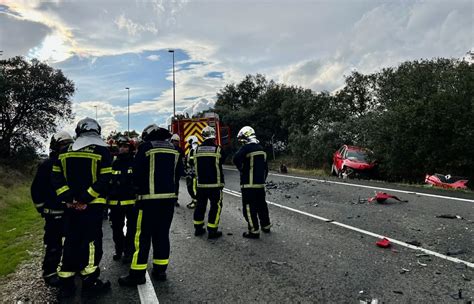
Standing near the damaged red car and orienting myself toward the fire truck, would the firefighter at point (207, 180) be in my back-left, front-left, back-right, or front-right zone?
front-left

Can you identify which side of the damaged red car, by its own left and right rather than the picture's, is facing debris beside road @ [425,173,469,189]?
front

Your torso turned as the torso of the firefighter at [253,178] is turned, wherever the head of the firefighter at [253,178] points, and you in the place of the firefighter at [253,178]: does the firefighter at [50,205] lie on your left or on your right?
on your left

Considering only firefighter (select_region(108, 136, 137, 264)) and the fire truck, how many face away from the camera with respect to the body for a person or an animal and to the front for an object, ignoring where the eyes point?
1

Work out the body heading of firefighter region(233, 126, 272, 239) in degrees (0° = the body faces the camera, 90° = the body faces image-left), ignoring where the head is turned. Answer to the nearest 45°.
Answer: approximately 135°

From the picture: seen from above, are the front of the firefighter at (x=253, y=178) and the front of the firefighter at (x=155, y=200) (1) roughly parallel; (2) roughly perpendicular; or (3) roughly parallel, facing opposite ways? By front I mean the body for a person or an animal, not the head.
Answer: roughly parallel

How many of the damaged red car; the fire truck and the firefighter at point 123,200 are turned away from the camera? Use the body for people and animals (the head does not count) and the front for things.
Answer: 1

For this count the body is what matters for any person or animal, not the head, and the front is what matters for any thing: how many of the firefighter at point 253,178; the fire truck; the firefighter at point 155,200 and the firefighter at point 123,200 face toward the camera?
1

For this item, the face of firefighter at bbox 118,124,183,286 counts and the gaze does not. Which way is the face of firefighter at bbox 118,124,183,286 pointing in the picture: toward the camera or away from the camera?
away from the camera
